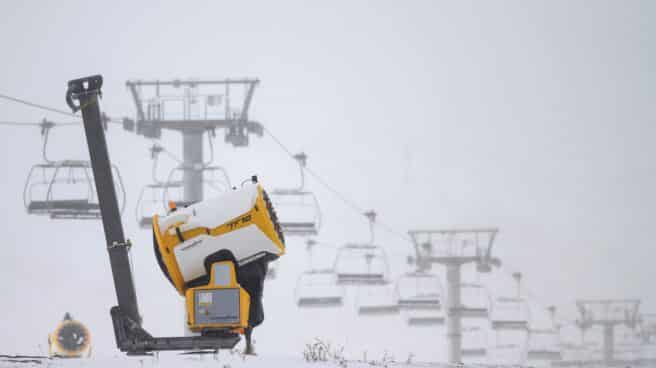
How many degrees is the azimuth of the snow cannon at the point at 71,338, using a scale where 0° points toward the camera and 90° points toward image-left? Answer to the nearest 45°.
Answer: approximately 0°

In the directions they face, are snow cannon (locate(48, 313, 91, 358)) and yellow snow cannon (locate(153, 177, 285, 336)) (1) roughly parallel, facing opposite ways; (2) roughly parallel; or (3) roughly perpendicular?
roughly perpendicular

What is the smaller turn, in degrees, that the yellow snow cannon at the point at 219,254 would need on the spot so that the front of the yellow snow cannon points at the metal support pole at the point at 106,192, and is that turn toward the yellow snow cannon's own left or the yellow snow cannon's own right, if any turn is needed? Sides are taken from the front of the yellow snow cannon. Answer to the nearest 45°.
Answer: approximately 180°

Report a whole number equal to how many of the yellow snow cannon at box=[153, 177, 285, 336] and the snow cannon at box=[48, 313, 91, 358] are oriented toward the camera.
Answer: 1

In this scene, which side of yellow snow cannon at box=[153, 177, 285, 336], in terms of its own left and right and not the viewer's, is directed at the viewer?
right
